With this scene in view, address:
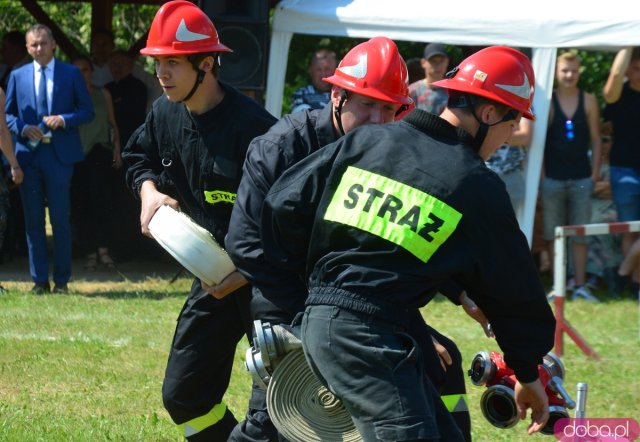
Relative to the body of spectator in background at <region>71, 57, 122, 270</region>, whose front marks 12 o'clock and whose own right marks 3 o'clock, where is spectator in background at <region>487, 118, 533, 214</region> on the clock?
spectator in background at <region>487, 118, 533, 214</region> is roughly at 10 o'clock from spectator in background at <region>71, 57, 122, 270</region>.

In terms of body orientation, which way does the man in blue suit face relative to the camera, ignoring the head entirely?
toward the camera

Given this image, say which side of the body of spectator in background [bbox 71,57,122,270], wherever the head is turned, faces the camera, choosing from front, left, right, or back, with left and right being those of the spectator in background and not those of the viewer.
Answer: front

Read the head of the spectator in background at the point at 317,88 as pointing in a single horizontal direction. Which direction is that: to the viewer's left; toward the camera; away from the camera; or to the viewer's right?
toward the camera

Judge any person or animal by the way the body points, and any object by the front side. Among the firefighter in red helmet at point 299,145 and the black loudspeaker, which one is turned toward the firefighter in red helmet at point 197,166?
the black loudspeaker

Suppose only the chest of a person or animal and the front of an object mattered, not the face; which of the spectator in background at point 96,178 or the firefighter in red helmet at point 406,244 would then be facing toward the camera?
the spectator in background

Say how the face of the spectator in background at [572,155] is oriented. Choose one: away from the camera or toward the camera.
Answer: toward the camera

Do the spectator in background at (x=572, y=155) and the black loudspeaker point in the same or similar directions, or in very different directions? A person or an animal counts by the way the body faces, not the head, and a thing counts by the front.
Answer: same or similar directions

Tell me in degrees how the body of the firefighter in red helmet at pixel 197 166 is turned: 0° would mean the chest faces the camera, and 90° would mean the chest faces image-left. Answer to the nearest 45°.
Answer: approximately 45°

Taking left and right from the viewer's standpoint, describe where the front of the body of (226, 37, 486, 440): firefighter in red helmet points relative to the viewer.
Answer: facing the viewer and to the right of the viewer
